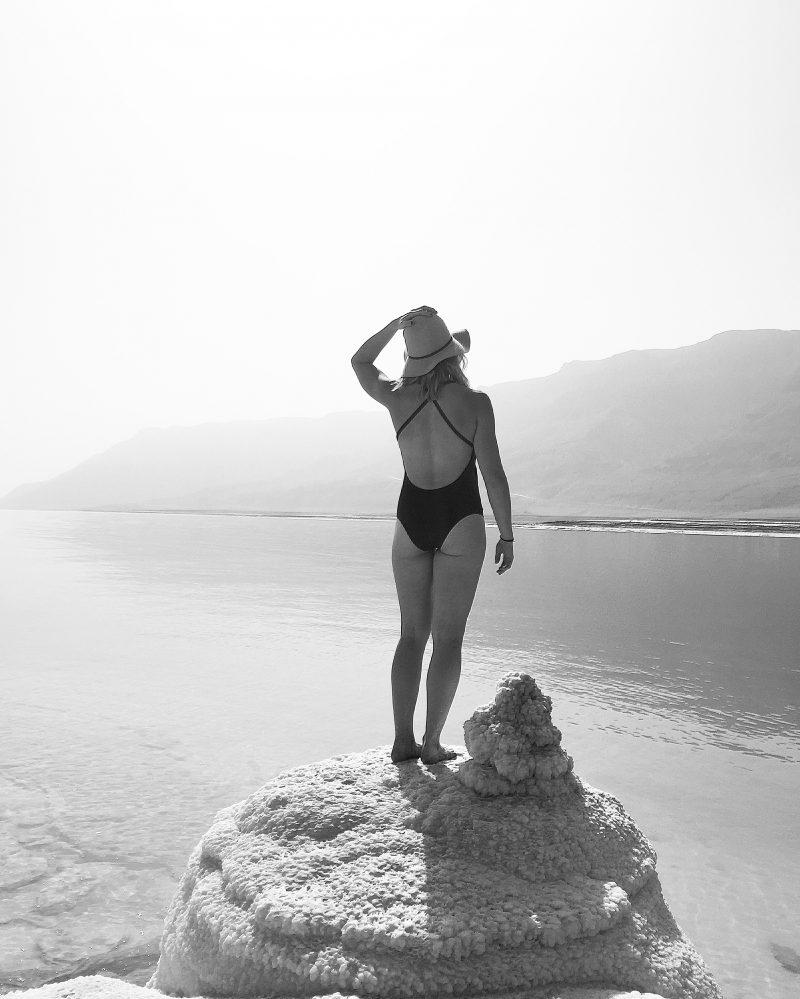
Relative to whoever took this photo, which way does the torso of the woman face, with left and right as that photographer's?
facing away from the viewer
